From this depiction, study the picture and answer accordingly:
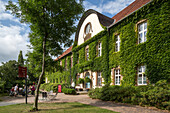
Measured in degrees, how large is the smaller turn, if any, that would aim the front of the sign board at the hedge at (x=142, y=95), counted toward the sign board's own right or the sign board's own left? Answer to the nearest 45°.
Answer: approximately 45° to the sign board's own left

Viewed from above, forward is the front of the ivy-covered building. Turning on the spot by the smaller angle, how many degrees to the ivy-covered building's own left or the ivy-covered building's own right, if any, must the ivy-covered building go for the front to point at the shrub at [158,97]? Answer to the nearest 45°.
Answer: approximately 45° to the ivy-covered building's own left

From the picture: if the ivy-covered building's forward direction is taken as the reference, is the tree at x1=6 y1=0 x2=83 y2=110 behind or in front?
in front

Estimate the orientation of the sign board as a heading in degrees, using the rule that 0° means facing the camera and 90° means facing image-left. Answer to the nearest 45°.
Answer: approximately 0°

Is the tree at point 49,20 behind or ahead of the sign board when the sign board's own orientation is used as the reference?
ahead

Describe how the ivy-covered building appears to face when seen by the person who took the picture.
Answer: facing the viewer and to the left of the viewer

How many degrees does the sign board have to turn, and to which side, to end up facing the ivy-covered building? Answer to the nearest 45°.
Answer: approximately 90° to its left

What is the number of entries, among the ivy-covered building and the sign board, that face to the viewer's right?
0

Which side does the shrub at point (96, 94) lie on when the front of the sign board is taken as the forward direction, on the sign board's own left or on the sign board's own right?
on the sign board's own left
